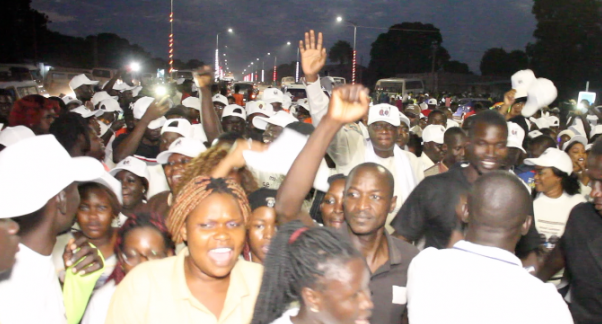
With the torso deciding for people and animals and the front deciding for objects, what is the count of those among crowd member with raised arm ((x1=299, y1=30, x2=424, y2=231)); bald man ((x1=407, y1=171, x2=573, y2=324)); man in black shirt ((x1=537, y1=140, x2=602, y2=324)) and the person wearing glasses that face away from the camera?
1

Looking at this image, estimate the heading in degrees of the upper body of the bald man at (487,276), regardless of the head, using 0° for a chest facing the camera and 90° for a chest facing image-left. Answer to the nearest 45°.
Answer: approximately 180°

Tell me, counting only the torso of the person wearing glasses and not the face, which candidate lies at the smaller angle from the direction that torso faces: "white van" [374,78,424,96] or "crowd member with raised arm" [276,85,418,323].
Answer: the crowd member with raised arm

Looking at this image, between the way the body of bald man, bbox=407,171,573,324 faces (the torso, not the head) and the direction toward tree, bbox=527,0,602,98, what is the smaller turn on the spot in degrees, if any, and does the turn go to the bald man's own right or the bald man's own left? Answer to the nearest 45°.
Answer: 0° — they already face it

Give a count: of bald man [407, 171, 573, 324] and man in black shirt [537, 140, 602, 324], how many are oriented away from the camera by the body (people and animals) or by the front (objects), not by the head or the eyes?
1

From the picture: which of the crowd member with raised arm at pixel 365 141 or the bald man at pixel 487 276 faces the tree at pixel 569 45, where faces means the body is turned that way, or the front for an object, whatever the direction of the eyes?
the bald man

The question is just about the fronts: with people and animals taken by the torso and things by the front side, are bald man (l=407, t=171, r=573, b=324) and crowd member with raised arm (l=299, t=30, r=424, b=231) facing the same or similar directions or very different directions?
very different directions

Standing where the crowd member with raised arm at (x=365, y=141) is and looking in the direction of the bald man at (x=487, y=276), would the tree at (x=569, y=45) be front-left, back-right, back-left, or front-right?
back-left

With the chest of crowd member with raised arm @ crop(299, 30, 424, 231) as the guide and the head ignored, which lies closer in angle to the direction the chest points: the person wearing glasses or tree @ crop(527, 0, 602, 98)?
the person wearing glasses

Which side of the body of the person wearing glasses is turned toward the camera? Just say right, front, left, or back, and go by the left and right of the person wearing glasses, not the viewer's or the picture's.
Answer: front

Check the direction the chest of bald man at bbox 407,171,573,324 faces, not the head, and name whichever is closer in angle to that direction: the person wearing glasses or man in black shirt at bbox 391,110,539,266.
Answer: the man in black shirt

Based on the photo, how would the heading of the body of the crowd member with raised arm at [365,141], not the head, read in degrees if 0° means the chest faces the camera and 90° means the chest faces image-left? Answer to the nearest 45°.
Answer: approximately 0°
